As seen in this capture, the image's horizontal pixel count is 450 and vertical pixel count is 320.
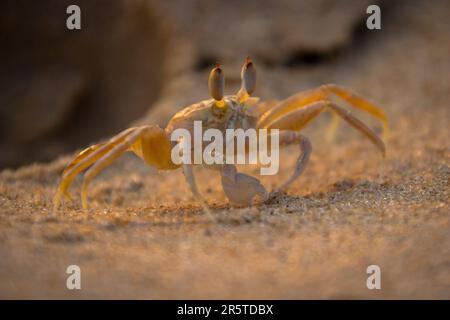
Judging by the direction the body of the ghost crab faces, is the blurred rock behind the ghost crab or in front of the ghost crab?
behind

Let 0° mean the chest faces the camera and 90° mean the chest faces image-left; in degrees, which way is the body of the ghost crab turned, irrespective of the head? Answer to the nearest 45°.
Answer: approximately 0°
